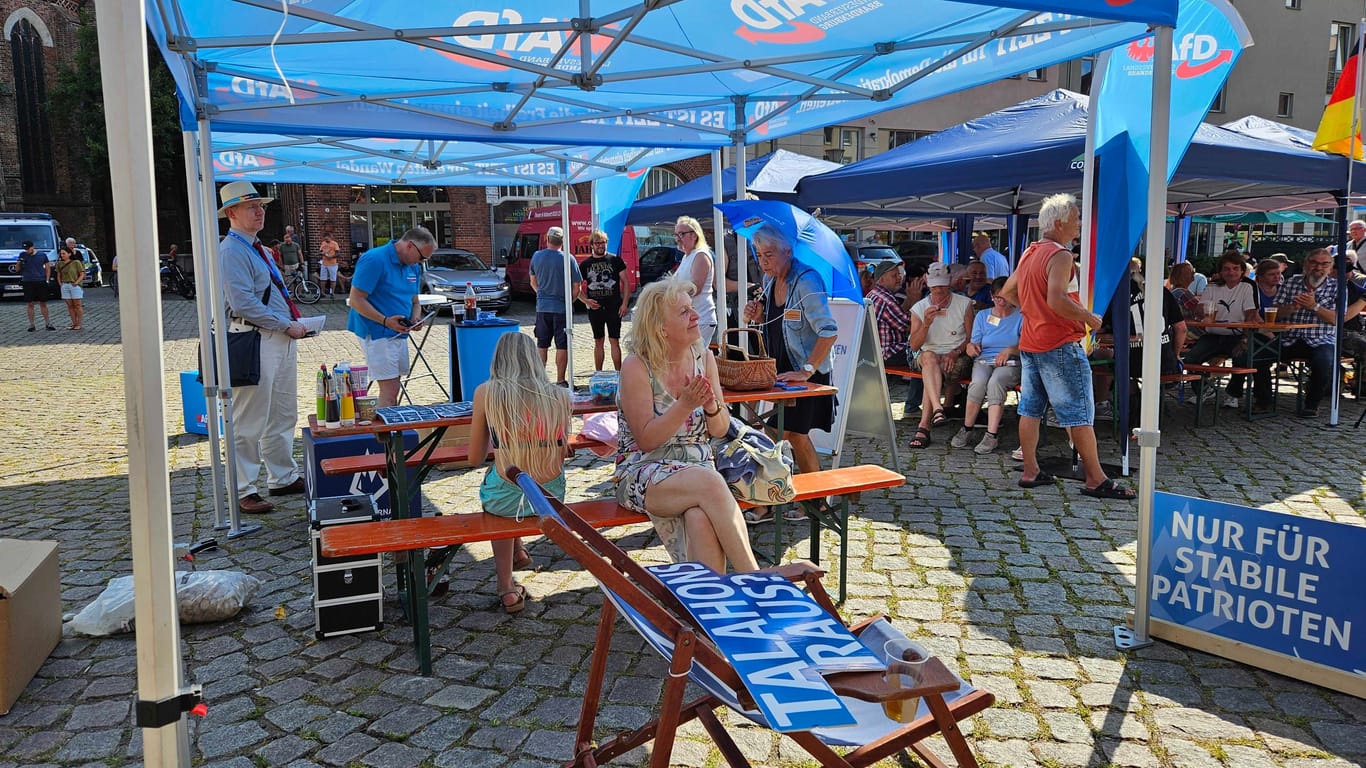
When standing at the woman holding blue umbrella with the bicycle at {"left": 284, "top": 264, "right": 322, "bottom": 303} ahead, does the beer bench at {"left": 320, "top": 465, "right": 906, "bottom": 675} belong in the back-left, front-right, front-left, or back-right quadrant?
back-left

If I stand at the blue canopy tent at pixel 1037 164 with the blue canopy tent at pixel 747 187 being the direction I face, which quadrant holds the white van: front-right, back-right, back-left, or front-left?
front-left

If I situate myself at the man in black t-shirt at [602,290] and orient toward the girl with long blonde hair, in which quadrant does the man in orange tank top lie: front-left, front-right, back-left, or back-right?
front-left

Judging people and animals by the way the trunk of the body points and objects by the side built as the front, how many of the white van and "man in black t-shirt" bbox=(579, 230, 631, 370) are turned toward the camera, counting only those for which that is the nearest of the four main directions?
2

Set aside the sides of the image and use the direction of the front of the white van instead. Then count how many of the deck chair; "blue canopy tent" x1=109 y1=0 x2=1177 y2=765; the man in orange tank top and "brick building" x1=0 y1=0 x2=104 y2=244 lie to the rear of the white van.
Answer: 1

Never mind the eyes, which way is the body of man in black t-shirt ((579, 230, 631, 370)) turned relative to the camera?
toward the camera

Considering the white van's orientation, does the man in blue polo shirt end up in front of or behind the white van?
in front

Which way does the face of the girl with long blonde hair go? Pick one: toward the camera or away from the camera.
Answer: away from the camera

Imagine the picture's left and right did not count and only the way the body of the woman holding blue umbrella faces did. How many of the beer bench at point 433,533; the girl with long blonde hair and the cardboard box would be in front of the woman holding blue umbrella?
3

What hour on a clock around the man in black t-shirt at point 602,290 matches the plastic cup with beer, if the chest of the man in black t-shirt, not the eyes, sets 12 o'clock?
The plastic cup with beer is roughly at 12 o'clock from the man in black t-shirt.

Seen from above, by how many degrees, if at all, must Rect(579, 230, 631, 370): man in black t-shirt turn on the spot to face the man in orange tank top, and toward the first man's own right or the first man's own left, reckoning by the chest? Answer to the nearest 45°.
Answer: approximately 45° to the first man's own left

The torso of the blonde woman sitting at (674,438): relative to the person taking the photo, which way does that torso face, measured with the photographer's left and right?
facing the viewer and to the right of the viewer

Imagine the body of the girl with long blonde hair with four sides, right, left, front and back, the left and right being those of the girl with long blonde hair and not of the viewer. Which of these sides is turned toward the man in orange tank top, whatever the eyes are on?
right

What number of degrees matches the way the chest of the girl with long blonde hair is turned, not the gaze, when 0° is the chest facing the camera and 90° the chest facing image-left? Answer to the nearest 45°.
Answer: approximately 180°

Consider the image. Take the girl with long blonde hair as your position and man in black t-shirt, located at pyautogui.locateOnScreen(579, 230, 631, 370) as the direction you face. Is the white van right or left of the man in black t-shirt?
left

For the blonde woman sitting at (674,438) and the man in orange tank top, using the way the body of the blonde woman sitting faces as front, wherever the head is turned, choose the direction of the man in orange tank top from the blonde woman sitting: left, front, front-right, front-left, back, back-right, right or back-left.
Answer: left

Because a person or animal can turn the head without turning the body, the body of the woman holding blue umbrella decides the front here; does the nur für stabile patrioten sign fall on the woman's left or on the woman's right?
on the woman's left

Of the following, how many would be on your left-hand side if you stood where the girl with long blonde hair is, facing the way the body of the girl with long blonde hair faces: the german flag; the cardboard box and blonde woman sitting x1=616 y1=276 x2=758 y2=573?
1
